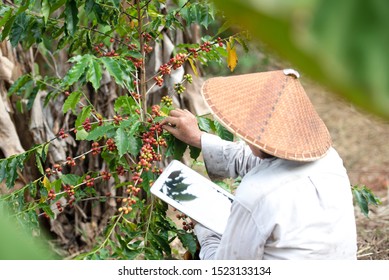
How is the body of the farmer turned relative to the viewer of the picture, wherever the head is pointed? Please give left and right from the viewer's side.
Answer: facing away from the viewer and to the left of the viewer

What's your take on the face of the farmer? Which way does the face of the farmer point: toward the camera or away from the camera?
away from the camera

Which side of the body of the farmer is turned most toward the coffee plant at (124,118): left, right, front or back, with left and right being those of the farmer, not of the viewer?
front
